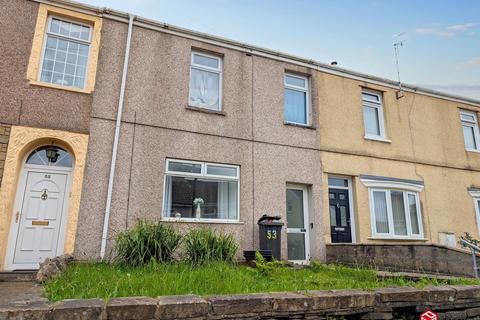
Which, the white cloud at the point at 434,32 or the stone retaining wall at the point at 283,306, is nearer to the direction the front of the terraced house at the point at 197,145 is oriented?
the stone retaining wall

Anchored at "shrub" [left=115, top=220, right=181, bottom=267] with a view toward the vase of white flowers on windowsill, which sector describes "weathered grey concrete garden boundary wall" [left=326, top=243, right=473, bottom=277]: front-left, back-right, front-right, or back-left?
front-right

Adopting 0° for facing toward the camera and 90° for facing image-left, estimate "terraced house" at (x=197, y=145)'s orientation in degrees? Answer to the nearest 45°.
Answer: approximately 315°
